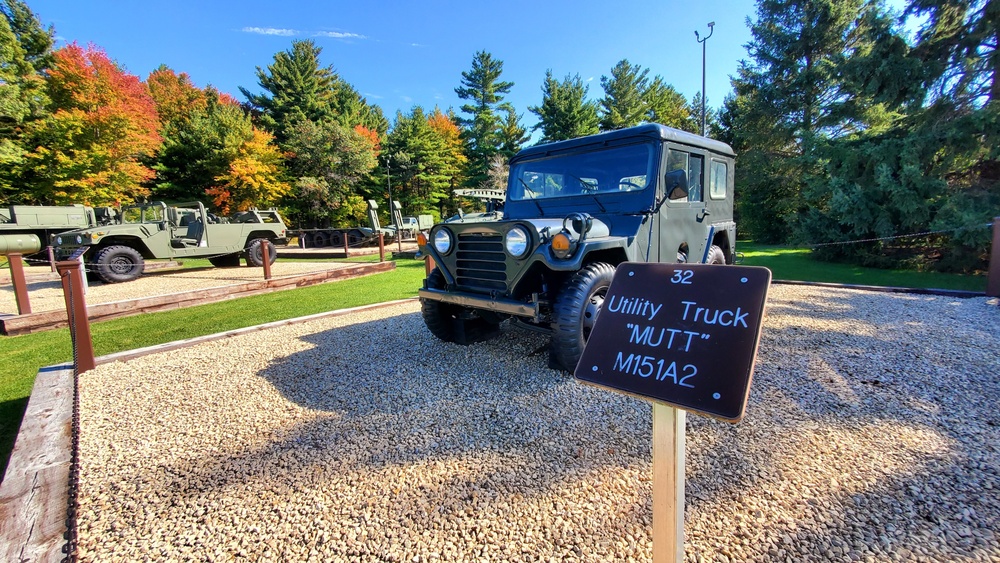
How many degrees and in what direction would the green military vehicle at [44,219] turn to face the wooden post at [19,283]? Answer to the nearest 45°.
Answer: approximately 90° to its left

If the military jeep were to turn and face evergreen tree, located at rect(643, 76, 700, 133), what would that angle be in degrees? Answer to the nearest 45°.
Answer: approximately 135° to its right

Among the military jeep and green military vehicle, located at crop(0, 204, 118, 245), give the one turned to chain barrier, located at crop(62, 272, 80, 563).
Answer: the military jeep

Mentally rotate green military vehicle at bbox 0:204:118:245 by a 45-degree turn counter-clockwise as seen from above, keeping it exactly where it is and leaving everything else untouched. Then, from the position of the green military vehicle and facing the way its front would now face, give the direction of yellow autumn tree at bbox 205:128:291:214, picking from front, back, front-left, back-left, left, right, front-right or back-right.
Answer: back

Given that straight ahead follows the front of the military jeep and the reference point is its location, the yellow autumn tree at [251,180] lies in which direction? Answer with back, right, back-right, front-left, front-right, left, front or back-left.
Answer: right

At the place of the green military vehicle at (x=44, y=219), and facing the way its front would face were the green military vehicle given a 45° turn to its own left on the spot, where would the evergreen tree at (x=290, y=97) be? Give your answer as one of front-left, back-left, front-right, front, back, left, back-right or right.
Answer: back

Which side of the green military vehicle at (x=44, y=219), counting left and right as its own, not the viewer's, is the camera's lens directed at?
left

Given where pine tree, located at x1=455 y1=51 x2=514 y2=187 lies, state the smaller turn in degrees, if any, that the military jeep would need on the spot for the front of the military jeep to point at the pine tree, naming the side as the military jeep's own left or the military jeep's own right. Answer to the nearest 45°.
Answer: approximately 135° to the military jeep's own right

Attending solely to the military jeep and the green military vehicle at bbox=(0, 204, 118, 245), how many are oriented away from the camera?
0

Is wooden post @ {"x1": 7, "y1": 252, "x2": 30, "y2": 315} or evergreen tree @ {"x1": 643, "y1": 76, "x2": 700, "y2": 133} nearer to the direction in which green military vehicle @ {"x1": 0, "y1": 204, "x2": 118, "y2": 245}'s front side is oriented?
the wooden post

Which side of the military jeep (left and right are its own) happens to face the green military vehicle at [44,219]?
right

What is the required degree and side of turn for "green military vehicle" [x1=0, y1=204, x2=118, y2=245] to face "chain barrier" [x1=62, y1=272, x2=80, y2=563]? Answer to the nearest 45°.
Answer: approximately 90° to its left

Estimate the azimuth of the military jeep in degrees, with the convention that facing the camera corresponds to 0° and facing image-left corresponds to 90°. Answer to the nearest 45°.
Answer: approximately 45°

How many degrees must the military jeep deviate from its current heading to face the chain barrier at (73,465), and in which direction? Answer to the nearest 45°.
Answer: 0° — it already faces it

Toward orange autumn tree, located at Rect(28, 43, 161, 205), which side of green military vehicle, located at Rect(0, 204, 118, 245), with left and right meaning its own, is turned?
right

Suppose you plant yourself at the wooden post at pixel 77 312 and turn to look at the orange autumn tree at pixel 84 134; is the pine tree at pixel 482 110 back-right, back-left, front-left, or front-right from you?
front-right
